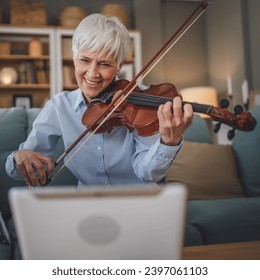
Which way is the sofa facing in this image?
toward the camera

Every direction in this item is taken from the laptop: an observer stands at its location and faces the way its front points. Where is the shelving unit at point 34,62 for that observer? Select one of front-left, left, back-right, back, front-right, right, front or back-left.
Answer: front

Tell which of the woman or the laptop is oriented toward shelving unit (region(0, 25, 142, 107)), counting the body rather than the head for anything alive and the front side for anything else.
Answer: the laptop

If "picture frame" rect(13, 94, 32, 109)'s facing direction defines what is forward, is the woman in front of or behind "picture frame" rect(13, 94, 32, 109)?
in front

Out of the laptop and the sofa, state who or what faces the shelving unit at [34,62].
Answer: the laptop

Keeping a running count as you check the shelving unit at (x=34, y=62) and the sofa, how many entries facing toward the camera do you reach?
2

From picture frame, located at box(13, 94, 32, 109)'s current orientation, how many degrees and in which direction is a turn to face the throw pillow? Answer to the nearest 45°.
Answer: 0° — it already faces it

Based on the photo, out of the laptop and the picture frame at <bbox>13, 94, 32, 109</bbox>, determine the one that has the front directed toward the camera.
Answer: the picture frame

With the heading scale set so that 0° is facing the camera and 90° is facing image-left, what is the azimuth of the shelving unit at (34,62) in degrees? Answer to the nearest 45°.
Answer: approximately 0°

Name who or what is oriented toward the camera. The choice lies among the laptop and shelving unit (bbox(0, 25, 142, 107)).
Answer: the shelving unit

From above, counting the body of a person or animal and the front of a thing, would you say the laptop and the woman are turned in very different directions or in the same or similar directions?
very different directions

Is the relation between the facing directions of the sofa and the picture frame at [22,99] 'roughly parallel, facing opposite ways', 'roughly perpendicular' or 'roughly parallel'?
roughly parallel

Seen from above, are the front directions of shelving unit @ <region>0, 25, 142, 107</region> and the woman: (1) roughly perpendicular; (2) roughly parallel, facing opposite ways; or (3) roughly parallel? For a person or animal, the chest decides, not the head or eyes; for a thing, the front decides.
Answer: roughly parallel

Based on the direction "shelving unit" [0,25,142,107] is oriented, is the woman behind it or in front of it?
in front

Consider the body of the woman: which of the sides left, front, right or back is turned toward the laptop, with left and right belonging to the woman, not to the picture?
front

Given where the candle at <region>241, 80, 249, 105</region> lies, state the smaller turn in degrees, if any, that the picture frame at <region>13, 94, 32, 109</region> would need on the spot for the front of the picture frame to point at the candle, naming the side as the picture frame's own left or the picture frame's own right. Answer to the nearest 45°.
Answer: approximately 45° to the picture frame's own left

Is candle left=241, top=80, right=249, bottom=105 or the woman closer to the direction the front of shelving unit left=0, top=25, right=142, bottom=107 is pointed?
the woman

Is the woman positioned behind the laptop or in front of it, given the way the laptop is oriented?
in front

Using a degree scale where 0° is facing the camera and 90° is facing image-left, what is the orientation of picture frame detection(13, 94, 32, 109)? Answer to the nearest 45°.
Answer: approximately 0°
